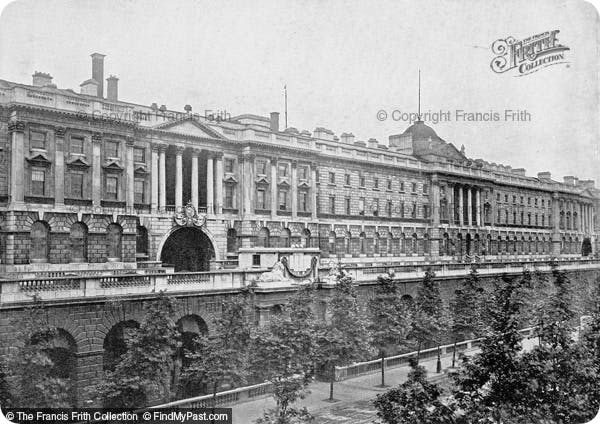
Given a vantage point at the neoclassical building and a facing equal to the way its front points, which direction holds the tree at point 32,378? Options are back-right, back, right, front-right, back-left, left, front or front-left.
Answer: front-right

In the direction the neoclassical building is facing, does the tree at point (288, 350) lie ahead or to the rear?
ahead

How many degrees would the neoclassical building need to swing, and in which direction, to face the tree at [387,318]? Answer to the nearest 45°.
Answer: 0° — it already faces it

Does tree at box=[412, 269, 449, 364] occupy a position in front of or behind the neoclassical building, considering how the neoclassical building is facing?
in front

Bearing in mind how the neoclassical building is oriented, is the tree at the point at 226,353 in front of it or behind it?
in front

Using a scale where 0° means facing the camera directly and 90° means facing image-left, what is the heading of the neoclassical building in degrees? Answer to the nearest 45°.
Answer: approximately 315°

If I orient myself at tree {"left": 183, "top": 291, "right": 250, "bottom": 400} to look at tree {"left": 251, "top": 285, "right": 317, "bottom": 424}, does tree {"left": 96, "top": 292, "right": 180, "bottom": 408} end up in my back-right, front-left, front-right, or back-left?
back-right

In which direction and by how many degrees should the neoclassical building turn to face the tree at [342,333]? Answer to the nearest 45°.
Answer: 0° — it already faces it
